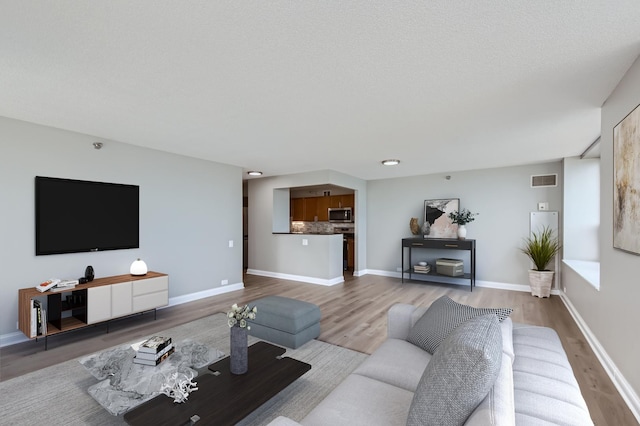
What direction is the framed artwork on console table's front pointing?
toward the camera

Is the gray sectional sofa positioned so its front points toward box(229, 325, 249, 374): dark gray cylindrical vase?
yes

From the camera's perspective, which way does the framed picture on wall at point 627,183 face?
to the viewer's left

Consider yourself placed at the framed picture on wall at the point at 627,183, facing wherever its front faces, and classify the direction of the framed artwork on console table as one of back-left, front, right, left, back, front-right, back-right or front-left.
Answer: front-right

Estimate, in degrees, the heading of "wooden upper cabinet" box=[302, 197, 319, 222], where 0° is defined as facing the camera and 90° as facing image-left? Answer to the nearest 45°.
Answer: approximately 45°

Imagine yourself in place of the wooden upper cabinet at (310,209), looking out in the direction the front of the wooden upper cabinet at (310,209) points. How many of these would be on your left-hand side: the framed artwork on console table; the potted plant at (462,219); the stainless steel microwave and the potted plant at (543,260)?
4

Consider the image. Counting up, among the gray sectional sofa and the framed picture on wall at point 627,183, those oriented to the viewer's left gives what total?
2

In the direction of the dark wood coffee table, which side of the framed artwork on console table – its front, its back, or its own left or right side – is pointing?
front

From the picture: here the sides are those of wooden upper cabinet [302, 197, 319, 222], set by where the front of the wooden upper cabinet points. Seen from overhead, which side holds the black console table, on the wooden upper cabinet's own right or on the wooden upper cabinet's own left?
on the wooden upper cabinet's own left

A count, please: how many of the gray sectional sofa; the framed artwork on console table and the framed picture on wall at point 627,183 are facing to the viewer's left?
2

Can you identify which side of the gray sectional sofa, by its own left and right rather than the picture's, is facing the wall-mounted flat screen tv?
front

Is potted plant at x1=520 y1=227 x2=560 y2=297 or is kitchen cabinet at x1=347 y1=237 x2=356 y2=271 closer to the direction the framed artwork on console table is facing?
the potted plant

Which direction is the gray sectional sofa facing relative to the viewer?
to the viewer's left

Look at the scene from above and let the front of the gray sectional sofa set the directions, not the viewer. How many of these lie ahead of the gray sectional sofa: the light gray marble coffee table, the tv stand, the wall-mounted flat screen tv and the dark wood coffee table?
4

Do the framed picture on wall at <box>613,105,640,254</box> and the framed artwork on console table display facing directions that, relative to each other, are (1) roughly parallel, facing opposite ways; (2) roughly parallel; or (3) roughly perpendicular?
roughly perpendicular
